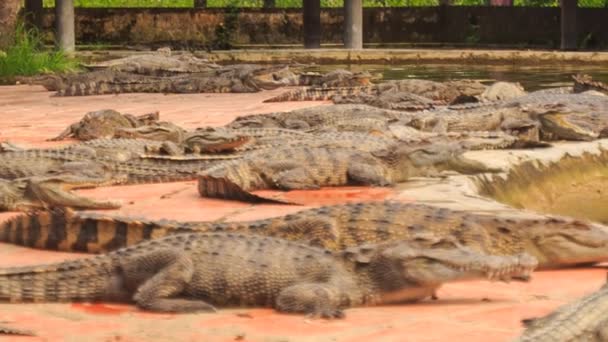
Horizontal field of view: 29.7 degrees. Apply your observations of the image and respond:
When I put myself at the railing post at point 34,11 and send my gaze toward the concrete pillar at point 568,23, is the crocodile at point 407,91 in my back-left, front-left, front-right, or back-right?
front-right

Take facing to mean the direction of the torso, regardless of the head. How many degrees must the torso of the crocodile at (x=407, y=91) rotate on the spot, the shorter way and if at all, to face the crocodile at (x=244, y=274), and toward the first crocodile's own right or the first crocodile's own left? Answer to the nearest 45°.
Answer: approximately 90° to the first crocodile's own right

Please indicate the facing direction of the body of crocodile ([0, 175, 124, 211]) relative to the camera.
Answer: to the viewer's right

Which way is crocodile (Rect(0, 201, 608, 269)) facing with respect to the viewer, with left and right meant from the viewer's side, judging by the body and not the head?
facing to the right of the viewer

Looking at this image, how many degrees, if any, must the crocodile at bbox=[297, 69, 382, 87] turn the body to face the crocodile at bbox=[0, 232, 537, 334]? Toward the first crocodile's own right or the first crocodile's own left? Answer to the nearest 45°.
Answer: approximately 90° to the first crocodile's own right

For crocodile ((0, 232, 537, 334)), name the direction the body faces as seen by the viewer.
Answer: to the viewer's right

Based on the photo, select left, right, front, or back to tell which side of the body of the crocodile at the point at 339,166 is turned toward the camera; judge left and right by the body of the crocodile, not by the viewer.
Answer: right

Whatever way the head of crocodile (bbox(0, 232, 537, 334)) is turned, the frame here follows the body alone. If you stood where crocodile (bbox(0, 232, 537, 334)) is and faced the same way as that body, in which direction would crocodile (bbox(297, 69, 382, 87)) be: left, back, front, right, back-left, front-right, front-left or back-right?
left

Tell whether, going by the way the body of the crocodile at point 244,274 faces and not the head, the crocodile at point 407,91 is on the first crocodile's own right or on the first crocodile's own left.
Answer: on the first crocodile's own left
